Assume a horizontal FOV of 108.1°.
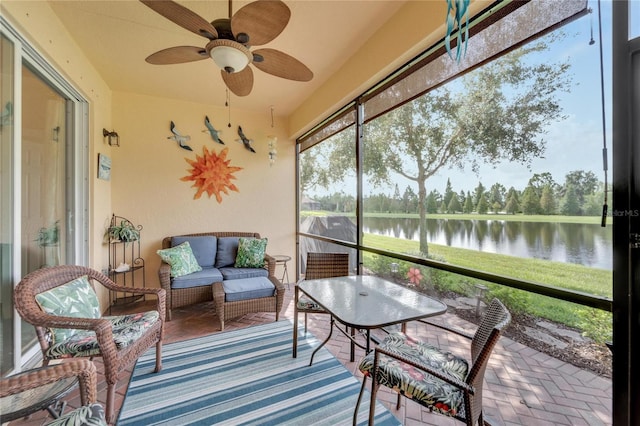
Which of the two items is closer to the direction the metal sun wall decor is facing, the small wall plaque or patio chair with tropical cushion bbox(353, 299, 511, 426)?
the patio chair with tropical cushion

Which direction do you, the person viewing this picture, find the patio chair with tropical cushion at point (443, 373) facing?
facing away from the viewer and to the left of the viewer

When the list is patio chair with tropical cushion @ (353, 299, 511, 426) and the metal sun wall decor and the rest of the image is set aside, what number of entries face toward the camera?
1

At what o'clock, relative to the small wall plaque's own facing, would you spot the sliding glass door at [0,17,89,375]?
The sliding glass door is roughly at 2 o'clock from the small wall plaque.

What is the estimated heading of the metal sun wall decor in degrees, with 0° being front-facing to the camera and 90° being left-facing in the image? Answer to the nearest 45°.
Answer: approximately 0°
